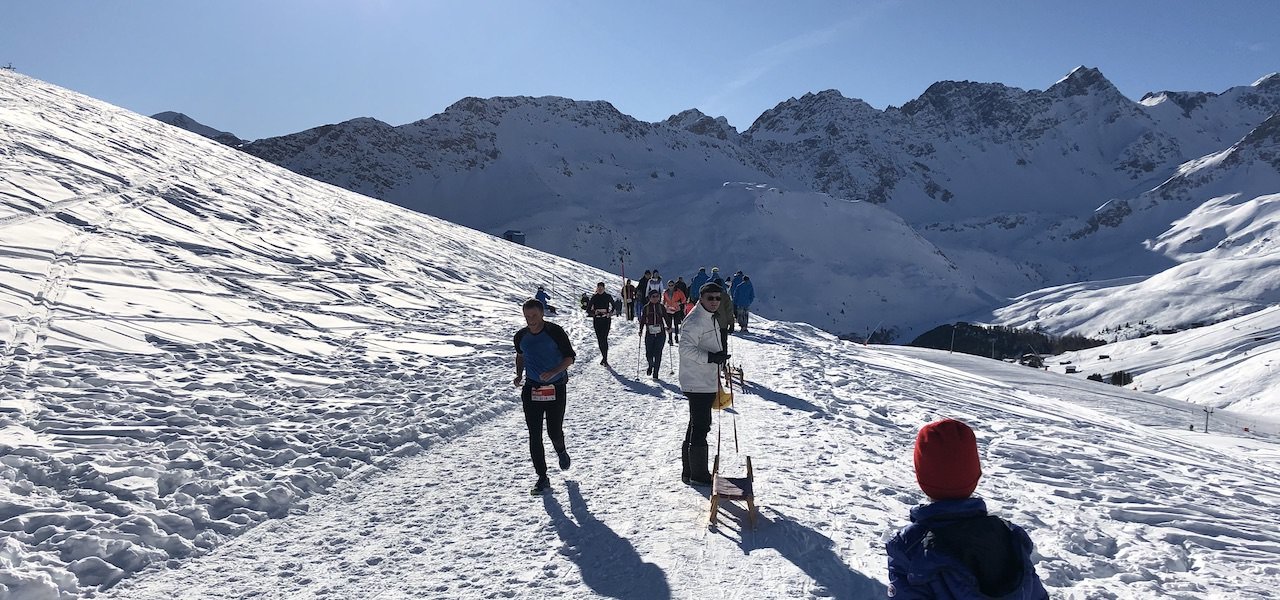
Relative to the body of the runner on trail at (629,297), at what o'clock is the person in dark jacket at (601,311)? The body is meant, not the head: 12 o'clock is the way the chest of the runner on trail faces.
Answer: The person in dark jacket is roughly at 12 o'clock from the runner on trail.

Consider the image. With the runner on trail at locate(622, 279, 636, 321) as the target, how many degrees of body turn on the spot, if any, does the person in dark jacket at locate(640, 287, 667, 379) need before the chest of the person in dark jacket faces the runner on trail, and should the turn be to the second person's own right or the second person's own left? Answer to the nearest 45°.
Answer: approximately 180°

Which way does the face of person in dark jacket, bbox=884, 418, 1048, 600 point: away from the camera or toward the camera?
away from the camera

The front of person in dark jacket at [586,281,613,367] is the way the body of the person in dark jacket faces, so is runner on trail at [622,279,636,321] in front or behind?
behind

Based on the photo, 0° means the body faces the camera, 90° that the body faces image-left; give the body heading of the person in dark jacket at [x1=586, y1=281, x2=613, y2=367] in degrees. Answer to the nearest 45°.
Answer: approximately 0°

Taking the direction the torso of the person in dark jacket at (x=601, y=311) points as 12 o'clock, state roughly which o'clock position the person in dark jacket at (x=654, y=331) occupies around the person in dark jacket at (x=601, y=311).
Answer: the person in dark jacket at (x=654, y=331) is roughly at 10 o'clock from the person in dark jacket at (x=601, y=311).

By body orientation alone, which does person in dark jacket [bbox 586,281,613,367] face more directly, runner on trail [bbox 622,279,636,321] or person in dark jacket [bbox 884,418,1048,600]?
the person in dark jacket

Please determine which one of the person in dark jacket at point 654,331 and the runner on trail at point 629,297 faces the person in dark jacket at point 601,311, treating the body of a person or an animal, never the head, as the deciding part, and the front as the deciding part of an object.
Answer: the runner on trail
